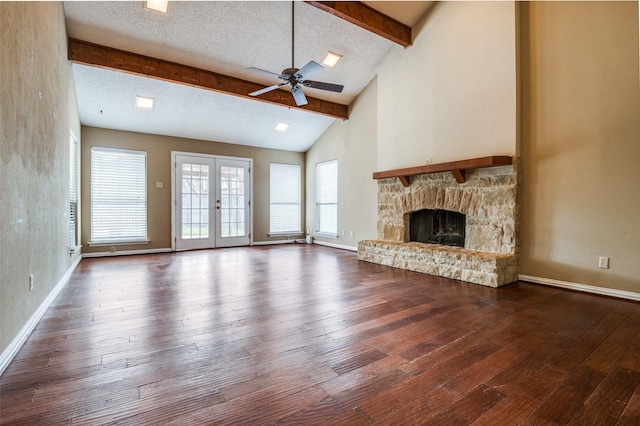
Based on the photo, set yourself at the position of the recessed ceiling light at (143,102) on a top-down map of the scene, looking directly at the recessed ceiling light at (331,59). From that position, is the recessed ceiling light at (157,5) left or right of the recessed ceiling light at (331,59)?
right

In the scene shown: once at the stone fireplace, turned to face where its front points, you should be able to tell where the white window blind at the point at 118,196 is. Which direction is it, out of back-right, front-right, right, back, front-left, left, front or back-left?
front-right

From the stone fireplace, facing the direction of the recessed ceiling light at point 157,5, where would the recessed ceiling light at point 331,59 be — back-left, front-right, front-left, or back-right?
front-right

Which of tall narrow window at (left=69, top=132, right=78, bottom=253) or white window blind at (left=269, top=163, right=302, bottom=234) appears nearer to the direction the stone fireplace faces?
the tall narrow window

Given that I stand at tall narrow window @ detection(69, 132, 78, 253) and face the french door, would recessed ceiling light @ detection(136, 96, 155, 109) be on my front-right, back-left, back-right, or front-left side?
front-right

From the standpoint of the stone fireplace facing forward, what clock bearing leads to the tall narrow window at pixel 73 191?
The tall narrow window is roughly at 1 o'clock from the stone fireplace.

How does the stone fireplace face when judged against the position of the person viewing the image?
facing the viewer and to the left of the viewer

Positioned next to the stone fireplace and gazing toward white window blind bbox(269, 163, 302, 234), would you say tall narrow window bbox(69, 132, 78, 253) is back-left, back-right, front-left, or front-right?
front-left

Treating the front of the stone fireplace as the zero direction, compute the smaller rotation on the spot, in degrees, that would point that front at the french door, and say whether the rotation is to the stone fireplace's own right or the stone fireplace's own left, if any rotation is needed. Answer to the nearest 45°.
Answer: approximately 45° to the stone fireplace's own right

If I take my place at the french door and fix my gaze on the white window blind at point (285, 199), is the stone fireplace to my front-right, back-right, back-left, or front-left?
front-right

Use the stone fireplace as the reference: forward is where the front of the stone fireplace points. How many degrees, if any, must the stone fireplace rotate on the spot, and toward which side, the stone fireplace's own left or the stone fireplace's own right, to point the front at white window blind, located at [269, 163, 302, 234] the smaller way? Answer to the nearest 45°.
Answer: approximately 90° to the stone fireplace's own right

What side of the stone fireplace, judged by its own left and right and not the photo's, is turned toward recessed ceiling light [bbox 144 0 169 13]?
front

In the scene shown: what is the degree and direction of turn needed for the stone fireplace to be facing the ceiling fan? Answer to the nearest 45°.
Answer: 0° — it already faces it
